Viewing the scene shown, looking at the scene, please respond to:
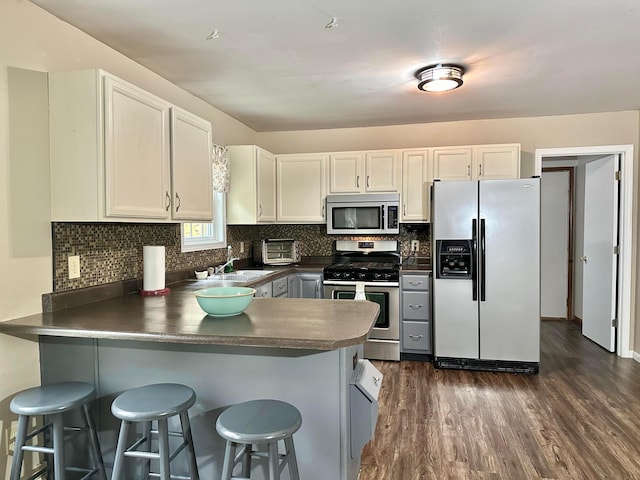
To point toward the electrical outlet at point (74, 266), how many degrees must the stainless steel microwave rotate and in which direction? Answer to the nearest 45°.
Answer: approximately 45° to its right

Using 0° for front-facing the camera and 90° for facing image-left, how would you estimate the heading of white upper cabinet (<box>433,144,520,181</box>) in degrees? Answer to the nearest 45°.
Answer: approximately 0°

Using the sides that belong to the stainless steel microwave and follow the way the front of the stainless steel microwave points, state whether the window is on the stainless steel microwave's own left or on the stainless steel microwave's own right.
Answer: on the stainless steel microwave's own right

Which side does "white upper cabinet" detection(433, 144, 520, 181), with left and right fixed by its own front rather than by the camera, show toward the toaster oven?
right

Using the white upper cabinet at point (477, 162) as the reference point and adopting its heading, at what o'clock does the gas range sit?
The gas range is roughly at 3 o'clock from the white upper cabinet.

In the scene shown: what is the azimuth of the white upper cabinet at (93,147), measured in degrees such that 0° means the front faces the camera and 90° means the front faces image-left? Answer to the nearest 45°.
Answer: approximately 315°

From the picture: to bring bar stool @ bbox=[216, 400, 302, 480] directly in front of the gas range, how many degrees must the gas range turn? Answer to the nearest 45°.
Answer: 0° — it already faces it

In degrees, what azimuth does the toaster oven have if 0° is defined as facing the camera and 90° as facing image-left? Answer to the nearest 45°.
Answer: approximately 315°
